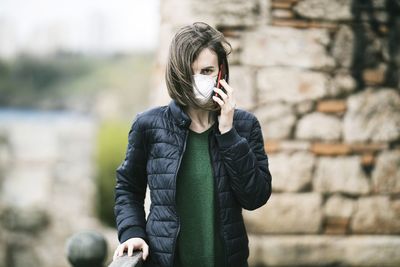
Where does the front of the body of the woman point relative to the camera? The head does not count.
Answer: toward the camera

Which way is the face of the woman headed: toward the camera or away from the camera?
toward the camera
